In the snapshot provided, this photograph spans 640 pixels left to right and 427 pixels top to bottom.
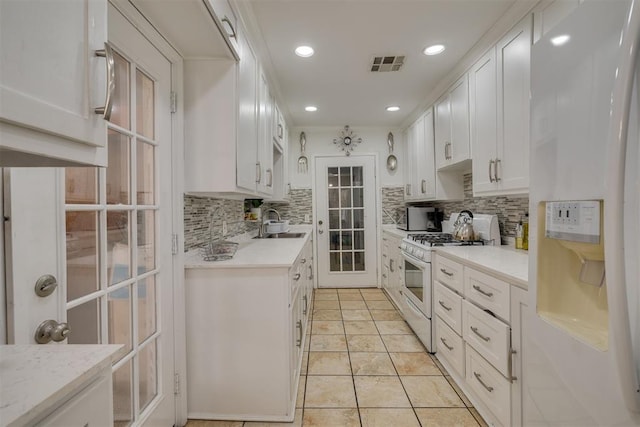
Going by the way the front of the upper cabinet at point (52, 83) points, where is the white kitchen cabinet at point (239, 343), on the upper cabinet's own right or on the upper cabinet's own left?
on the upper cabinet's own left

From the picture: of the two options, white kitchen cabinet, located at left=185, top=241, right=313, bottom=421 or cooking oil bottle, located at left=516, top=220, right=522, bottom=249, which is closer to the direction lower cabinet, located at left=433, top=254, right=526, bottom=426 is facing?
the white kitchen cabinet

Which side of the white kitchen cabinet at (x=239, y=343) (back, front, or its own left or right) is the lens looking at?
right

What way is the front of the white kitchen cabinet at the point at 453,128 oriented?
to the viewer's left

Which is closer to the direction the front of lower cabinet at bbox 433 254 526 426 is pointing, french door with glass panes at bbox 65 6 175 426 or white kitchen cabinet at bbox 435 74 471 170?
the french door with glass panes

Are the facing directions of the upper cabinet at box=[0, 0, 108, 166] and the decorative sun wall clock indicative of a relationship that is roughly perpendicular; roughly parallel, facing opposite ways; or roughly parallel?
roughly perpendicular

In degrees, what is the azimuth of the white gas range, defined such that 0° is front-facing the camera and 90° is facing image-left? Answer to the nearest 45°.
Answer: approximately 90°

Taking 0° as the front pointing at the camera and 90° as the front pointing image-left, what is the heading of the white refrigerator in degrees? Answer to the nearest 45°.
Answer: approximately 45°

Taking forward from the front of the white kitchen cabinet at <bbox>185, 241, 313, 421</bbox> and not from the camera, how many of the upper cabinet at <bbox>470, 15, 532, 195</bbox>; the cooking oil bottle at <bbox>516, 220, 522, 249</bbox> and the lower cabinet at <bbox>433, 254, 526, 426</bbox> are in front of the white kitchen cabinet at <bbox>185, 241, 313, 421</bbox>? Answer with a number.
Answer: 3

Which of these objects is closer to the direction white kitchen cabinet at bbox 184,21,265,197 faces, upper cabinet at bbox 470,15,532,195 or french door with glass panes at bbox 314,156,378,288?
the upper cabinet

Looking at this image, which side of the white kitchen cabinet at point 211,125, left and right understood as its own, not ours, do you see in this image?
right

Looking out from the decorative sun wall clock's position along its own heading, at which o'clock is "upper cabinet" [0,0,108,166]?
The upper cabinet is roughly at 12 o'clock from the decorative sun wall clock.
